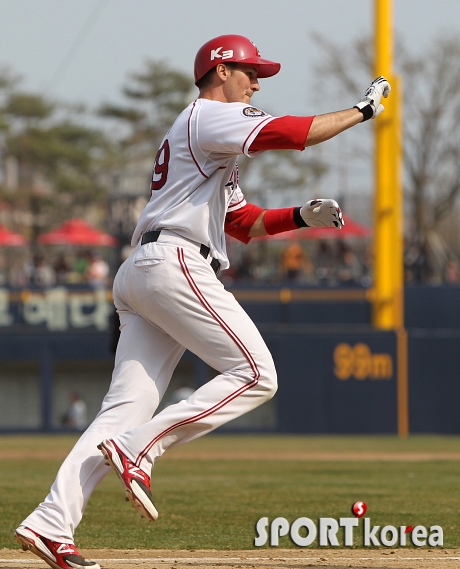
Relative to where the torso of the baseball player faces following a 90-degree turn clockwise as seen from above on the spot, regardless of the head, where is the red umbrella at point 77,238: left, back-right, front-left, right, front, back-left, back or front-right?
back

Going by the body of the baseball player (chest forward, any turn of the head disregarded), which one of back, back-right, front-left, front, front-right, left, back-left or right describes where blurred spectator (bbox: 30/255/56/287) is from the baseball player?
left

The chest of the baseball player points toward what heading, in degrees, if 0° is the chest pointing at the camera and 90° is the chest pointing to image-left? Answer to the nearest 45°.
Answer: approximately 270°

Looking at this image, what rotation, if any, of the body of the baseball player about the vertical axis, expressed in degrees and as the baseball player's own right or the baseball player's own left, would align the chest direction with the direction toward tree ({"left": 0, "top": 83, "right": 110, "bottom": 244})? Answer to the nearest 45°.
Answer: approximately 90° to the baseball player's own left

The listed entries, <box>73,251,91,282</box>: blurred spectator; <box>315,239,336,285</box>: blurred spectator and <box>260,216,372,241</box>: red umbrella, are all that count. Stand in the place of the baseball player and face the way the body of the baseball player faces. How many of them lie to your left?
3

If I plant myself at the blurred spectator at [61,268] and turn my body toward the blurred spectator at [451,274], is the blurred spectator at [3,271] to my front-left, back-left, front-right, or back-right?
back-left

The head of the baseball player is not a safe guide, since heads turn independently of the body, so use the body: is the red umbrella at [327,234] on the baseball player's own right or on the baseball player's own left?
on the baseball player's own left

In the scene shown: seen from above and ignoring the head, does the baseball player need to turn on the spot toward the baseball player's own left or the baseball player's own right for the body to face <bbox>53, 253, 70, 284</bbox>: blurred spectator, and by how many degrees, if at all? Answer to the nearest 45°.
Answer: approximately 90° to the baseball player's own left

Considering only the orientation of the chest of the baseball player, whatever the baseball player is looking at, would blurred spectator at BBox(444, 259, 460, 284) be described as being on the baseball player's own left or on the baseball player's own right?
on the baseball player's own left

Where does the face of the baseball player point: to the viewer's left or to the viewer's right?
to the viewer's right

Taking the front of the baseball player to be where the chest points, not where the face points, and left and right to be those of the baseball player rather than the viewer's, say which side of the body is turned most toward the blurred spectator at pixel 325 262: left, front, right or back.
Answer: left

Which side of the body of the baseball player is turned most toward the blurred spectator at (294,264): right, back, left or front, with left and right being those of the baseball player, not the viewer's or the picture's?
left

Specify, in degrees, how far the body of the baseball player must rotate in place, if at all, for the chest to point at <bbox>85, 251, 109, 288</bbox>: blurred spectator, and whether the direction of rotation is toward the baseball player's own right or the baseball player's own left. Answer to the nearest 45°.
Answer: approximately 90° to the baseball player's own left

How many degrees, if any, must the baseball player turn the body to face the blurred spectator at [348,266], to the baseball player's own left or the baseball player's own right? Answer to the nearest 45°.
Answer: approximately 90° to the baseball player's own left
